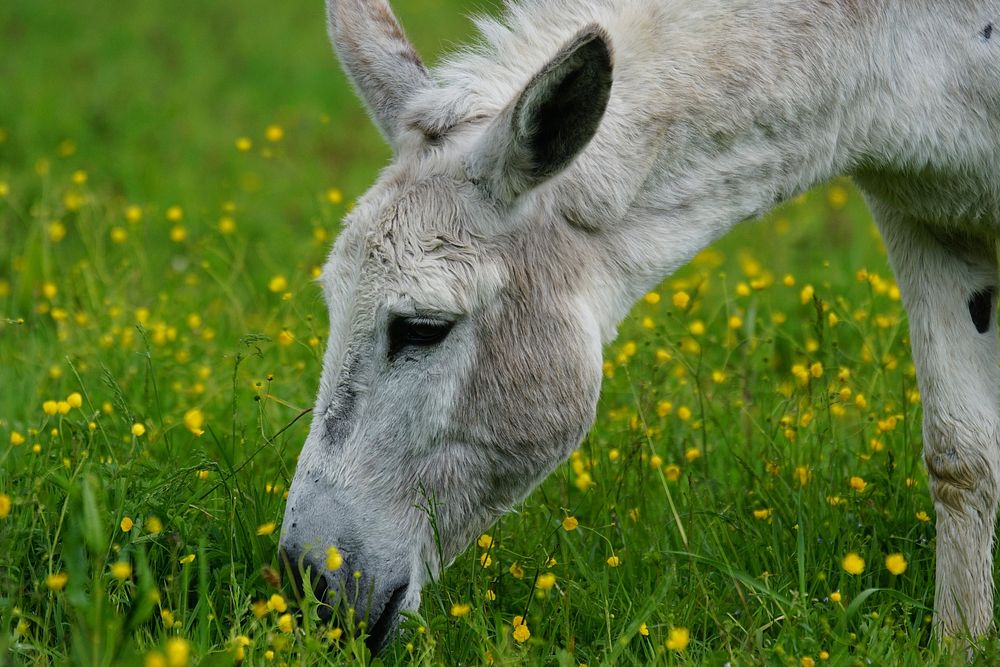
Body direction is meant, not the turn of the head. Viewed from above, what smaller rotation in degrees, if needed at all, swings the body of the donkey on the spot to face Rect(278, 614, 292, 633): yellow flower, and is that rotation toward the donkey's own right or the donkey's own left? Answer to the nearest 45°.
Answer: approximately 45° to the donkey's own left

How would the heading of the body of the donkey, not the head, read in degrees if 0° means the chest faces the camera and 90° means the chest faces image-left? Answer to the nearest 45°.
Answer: approximately 90°

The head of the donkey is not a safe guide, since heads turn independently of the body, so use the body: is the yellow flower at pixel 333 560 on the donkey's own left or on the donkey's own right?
on the donkey's own left
